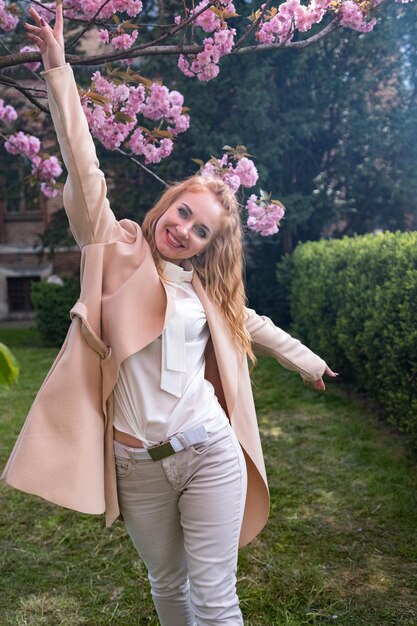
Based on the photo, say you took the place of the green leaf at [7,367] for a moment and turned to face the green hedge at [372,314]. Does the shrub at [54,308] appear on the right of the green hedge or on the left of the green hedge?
left

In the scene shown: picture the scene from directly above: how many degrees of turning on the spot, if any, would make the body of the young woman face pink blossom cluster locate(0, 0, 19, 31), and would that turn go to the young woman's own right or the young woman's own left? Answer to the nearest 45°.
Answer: approximately 135° to the young woman's own right

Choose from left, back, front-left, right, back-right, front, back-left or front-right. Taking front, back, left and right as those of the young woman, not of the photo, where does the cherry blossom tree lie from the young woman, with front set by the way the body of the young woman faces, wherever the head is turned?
back

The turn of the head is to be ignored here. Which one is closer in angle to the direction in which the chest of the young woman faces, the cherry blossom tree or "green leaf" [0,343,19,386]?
the green leaf

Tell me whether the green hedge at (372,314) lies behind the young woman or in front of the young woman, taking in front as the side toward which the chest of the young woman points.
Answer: behind

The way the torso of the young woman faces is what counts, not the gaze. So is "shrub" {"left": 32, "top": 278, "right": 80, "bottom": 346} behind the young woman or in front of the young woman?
behind

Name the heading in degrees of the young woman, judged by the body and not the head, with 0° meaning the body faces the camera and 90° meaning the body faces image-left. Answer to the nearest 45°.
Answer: approximately 0°
